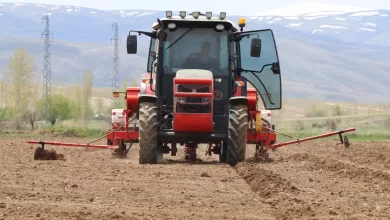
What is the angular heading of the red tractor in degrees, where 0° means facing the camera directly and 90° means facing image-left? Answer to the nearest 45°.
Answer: approximately 0°
